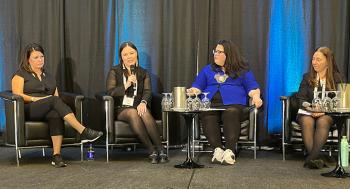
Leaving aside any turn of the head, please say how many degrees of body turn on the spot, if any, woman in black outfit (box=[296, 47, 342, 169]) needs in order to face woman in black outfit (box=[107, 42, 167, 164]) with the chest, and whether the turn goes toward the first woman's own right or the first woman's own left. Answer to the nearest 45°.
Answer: approximately 90° to the first woman's own right

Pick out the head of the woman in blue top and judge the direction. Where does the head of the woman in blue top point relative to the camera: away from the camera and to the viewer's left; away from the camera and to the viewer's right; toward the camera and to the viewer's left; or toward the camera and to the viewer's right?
toward the camera and to the viewer's left

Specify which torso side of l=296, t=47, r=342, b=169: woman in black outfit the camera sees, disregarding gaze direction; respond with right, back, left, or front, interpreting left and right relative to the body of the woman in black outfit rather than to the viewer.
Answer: front

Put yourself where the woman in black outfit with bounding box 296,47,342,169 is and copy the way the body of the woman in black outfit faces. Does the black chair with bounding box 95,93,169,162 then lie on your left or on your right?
on your right

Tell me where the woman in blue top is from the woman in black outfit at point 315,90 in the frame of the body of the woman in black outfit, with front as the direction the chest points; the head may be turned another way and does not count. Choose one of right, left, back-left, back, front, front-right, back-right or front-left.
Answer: right

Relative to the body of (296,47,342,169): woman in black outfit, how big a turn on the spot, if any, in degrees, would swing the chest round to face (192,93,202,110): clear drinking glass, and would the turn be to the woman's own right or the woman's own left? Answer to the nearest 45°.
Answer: approximately 45° to the woman's own right

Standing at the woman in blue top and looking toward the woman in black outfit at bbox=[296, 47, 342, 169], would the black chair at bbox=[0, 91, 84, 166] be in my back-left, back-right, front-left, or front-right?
back-right
